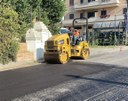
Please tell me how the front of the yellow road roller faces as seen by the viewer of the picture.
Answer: facing the viewer and to the left of the viewer

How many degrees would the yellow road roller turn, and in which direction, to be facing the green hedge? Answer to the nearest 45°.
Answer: approximately 45° to its right
